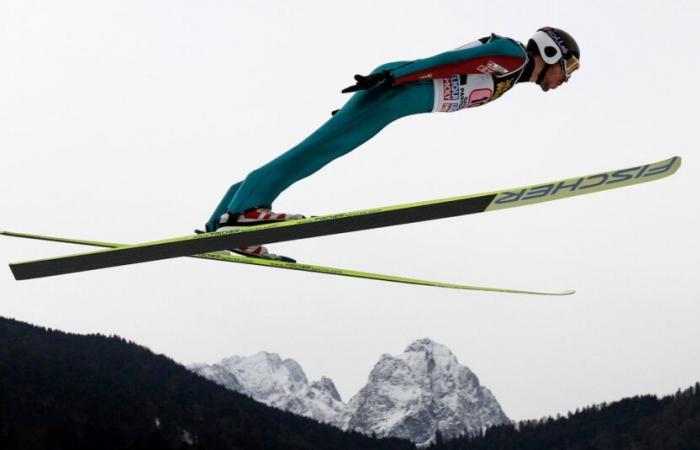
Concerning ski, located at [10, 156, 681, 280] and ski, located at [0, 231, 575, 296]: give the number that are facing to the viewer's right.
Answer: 2

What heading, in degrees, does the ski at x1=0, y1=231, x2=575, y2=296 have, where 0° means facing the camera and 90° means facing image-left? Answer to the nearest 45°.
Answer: approximately 270°

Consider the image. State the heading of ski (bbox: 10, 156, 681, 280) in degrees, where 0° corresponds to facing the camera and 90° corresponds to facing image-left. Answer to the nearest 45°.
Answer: approximately 270°
